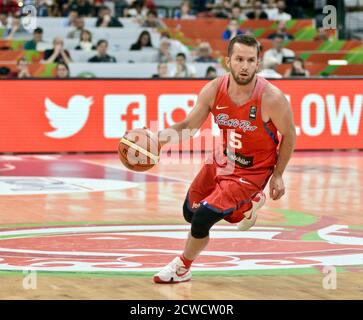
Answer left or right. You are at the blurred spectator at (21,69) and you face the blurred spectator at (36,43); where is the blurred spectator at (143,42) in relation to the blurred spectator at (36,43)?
right

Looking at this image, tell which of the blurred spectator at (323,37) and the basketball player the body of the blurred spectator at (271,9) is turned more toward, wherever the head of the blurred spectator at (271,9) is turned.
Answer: the basketball player

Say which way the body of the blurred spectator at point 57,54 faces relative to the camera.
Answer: toward the camera

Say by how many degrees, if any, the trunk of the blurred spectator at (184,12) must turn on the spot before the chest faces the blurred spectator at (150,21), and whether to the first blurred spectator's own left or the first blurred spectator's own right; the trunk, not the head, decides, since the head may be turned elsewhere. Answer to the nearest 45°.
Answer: approximately 45° to the first blurred spectator's own right

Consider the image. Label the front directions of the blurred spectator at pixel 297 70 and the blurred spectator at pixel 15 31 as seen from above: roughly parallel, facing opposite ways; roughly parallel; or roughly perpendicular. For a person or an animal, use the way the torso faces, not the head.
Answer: roughly parallel

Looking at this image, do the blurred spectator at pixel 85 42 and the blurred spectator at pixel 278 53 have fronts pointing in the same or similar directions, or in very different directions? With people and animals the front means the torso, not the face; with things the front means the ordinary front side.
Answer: same or similar directions

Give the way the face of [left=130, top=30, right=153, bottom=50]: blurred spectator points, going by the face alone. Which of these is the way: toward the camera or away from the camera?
toward the camera

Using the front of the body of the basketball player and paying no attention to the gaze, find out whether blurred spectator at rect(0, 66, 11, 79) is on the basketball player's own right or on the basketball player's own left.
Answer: on the basketball player's own right

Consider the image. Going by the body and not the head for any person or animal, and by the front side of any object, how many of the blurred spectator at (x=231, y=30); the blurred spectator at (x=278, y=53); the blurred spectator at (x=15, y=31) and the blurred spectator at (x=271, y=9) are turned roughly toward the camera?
4

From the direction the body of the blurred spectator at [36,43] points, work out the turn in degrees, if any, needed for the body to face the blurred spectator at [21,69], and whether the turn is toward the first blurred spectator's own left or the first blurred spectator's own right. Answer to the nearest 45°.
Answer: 0° — they already face them

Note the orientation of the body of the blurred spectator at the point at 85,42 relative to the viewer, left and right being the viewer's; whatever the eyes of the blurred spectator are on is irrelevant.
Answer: facing the viewer

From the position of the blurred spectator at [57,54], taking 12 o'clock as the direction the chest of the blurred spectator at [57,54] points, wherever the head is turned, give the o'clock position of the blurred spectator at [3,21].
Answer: the blurred spectator at [3,21] is roughly at 5 o'clock from the blurred spectator at [57,54].

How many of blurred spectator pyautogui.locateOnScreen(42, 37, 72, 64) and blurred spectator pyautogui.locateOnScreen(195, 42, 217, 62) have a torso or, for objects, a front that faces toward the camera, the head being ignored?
2

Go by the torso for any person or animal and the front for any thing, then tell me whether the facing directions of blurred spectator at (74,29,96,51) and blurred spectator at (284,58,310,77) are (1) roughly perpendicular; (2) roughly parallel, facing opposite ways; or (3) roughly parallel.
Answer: roughly parallel

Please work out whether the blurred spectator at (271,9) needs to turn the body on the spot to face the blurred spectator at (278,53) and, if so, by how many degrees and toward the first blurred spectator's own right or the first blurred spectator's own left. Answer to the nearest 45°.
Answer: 0° — they already face them

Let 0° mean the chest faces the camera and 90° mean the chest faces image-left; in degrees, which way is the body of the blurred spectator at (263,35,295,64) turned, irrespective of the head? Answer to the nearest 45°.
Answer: approximately 0°
